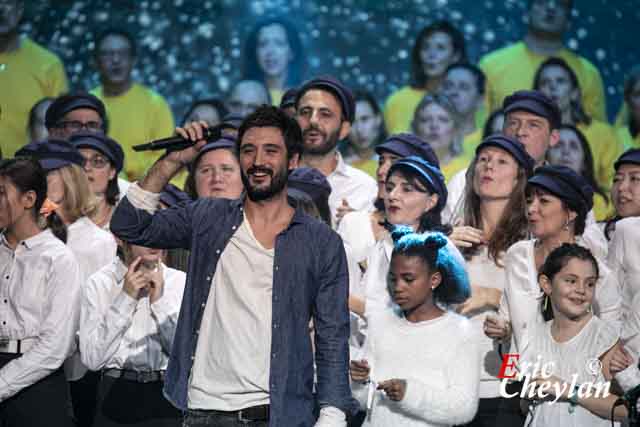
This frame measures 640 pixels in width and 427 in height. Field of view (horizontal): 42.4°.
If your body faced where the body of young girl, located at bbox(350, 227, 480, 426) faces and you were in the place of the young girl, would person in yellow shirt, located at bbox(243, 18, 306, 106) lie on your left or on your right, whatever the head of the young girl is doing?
on your right

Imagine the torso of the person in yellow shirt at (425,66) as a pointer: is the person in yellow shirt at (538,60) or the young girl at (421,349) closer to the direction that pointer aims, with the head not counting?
the young girl

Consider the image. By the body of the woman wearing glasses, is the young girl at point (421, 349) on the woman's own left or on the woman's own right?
on the woman's own left

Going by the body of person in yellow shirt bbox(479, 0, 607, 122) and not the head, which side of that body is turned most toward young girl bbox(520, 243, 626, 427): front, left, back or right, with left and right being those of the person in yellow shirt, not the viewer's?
front

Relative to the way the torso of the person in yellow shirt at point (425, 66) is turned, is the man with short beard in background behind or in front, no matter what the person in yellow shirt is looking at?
in front

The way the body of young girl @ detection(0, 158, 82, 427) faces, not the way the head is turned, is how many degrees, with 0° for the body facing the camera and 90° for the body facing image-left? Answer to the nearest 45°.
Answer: approximately 45°

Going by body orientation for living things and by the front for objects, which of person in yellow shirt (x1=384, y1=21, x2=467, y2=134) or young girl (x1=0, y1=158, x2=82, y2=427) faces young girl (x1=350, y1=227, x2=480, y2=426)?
the person in yellow shirt

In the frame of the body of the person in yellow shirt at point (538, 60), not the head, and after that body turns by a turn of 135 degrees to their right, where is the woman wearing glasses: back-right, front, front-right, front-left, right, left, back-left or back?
left

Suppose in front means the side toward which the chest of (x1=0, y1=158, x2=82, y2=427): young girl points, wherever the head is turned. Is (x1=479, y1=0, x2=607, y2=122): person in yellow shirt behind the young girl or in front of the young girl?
behind

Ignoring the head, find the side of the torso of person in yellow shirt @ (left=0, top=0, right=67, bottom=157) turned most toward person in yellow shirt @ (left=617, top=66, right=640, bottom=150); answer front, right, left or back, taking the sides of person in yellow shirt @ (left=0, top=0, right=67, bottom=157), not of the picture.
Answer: left
